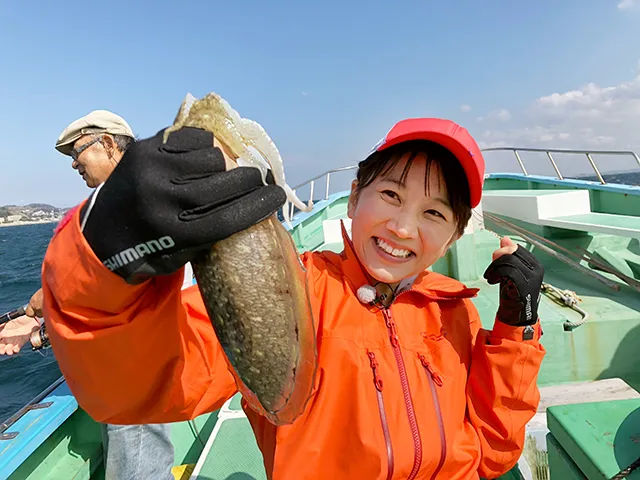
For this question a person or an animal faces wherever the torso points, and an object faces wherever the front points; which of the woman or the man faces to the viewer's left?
the man

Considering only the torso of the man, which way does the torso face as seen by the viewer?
to the viewer's left

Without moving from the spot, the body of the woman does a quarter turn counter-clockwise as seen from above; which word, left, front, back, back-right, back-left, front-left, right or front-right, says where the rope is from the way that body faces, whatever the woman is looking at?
front-left

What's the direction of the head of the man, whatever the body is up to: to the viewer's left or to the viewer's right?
to the viewer's left

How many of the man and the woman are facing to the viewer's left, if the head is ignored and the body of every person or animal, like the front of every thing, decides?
1

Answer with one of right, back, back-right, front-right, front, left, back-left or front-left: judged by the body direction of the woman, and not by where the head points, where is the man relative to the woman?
back-right

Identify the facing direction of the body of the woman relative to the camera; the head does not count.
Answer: toward the camera

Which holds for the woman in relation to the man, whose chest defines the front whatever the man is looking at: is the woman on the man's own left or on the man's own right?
on the man's own left
